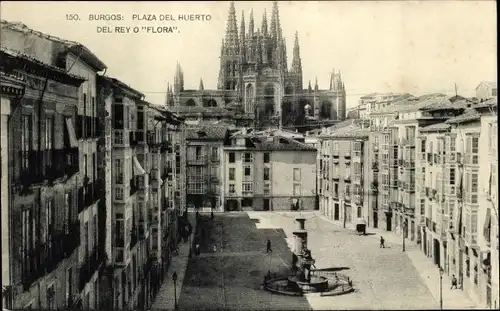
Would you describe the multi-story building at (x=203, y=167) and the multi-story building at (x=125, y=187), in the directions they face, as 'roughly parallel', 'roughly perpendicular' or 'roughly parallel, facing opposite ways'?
roughly perpendicular

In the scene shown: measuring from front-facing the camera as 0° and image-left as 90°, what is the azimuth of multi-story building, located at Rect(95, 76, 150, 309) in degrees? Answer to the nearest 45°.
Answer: approximately 270°

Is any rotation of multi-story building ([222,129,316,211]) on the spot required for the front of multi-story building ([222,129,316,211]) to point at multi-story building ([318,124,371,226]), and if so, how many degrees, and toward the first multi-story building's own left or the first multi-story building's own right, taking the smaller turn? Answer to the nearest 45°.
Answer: approximately 90° to the first multi-story building's own left

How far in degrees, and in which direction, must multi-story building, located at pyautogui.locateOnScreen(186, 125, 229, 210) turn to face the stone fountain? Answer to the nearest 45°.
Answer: approximately 45° to its left

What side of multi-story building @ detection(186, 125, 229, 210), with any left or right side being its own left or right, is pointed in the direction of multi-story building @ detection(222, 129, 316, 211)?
left

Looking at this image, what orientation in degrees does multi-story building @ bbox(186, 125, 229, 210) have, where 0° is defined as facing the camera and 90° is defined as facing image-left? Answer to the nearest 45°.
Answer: approximately 0°
